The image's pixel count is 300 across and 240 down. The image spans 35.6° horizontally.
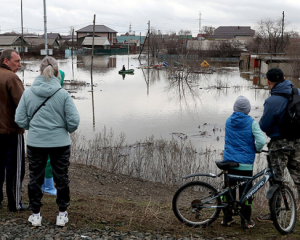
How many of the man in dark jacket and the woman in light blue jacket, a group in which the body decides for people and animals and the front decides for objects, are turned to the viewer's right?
0

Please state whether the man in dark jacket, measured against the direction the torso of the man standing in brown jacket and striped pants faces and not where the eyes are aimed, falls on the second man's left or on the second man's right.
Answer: on the second man's right

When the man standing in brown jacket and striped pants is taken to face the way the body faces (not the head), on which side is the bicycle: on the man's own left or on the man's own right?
on the man's own right

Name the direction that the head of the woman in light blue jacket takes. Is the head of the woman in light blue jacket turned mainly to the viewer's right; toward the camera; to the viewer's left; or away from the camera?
away from the camera

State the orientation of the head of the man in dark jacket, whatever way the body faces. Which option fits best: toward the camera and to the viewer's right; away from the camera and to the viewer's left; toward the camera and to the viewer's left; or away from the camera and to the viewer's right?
away from the camera and to the viewer's left

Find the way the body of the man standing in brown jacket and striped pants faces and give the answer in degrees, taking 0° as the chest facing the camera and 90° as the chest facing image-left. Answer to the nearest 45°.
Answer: approximately 225°

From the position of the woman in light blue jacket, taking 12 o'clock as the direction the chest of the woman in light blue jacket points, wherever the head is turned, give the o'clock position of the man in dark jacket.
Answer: The man in dark jacket is roughly at 3 o'clock from the woman in light blue jacket.

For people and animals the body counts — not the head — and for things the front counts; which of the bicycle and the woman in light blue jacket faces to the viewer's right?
the bicycle

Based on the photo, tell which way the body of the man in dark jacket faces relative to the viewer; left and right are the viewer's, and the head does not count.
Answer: facing away from the viewer and to the left of the viewer

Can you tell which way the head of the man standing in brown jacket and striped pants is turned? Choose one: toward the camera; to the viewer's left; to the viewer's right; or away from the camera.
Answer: to the viewer's right

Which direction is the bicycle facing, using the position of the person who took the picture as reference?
facing to the right of the viewer

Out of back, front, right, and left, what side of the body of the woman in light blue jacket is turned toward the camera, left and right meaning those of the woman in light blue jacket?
back
